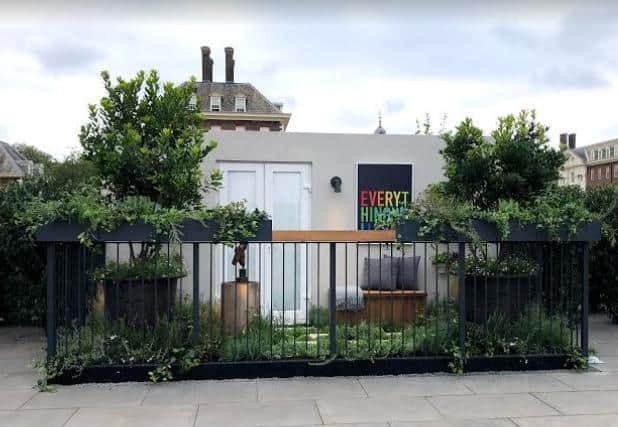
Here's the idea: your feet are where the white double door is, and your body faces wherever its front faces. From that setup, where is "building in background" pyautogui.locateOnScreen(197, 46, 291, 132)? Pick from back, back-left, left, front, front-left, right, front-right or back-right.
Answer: back

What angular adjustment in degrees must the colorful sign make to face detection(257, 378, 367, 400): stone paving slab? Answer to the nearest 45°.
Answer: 0° — it already faces it

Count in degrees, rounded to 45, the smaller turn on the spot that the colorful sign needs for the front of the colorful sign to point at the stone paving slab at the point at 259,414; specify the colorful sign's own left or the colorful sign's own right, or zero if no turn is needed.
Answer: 0° — it already faces it

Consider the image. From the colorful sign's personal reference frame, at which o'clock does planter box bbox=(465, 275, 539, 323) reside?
The planter box is roughly at 11 o'clock from the colorful sign.

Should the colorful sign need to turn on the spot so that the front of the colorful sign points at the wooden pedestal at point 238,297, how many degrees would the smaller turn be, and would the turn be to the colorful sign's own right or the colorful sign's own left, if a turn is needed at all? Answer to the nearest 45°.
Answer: approximately 45° to the colorful sign's own right

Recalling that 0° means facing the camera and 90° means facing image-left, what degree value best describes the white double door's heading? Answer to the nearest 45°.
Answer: approximately 0°

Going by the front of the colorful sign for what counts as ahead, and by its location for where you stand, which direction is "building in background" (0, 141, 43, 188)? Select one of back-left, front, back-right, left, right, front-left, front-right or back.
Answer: back-right

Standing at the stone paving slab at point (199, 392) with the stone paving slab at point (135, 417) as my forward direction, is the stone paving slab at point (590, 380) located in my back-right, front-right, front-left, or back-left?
back-left

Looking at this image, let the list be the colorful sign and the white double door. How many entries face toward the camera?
2

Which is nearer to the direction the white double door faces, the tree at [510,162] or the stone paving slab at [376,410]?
the stone paving slab

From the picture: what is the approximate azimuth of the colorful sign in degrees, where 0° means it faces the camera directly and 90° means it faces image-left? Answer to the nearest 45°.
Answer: approximately 0°

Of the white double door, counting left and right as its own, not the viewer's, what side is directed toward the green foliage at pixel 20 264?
right

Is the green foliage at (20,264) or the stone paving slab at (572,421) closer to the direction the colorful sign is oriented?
the stone paving slab
